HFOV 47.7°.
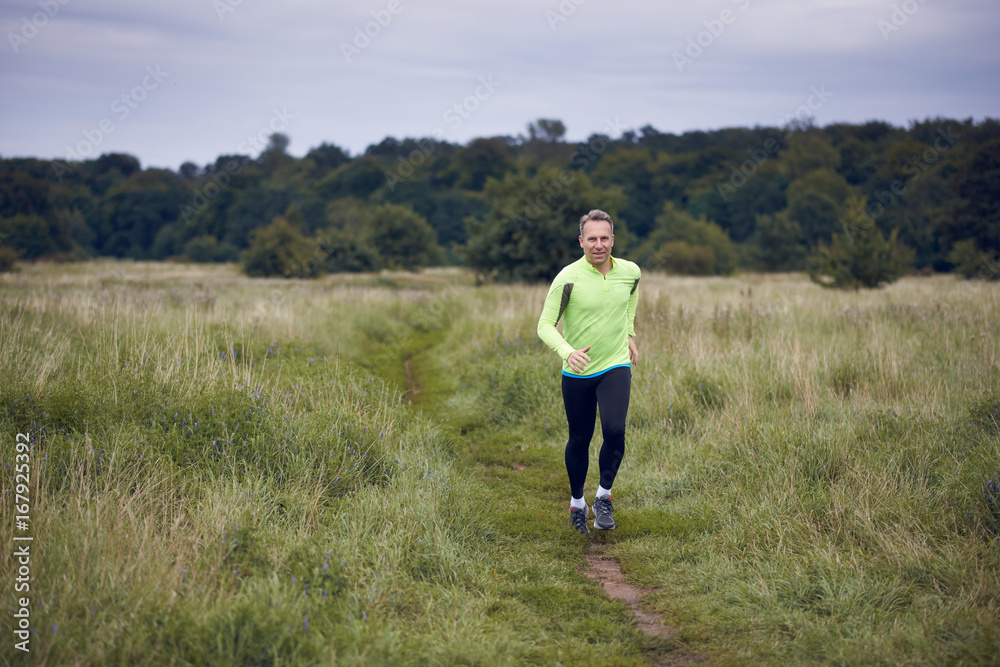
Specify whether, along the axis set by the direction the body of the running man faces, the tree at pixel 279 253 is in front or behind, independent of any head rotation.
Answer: behind

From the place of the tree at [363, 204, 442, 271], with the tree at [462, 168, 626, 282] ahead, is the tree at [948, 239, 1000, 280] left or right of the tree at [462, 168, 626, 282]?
left

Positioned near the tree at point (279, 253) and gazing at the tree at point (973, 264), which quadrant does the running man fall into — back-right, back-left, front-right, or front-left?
front-right

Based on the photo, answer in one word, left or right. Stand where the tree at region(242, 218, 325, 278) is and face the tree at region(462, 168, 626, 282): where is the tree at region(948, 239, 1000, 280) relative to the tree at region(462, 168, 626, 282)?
left

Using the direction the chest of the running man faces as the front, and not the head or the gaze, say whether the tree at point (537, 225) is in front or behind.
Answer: behind

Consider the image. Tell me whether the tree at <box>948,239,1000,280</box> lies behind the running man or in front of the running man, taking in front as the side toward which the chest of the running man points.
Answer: behind

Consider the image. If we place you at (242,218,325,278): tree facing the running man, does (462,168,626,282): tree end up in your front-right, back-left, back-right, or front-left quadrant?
front-left

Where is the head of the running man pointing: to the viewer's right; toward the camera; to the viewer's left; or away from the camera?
toward the camera

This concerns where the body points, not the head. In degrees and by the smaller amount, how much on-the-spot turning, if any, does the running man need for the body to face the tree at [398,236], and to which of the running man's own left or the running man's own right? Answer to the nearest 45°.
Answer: approximately 180°

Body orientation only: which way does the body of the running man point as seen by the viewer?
toward the camera
